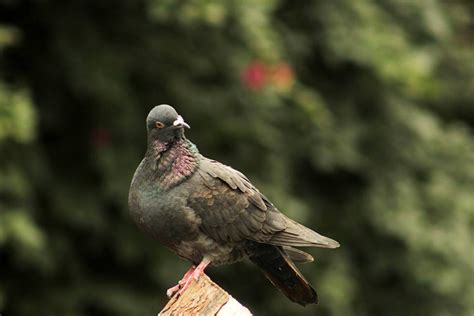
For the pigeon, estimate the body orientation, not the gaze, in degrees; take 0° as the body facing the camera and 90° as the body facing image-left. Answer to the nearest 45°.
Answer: approximately 90°
